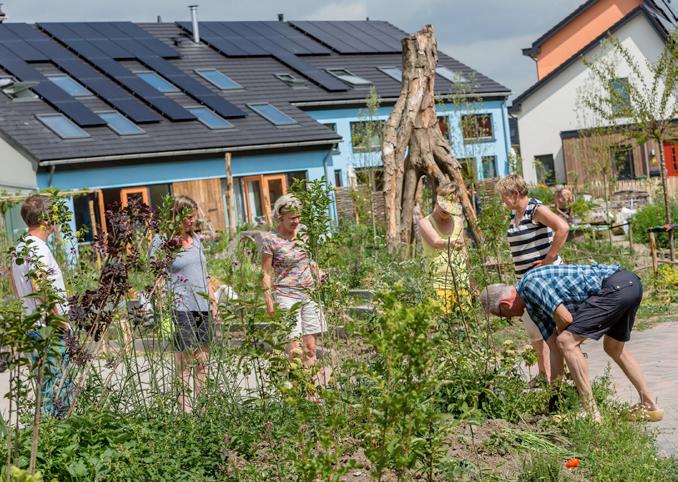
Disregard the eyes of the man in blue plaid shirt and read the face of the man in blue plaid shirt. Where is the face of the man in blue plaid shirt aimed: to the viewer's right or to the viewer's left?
to the viewer's left

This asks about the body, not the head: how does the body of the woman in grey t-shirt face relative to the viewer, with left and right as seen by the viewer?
facing the viewer and to the right of the viewer

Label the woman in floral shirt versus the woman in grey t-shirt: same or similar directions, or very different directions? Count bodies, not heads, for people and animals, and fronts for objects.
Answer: same or similar directions

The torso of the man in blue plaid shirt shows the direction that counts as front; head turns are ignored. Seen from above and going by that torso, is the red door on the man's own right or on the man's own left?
on the man's own right

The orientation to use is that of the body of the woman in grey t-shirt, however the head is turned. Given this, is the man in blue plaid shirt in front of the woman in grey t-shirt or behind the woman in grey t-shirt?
in front

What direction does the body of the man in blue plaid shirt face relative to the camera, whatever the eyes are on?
to the viewer's left

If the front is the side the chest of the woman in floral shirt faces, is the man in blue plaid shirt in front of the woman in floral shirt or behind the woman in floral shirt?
in front

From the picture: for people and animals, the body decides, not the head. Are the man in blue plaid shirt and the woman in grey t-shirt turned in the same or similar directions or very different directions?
very different directions

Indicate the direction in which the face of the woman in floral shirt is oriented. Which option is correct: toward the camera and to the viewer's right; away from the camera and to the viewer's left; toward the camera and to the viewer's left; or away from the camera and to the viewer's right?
toward the camera and to the viewer's right
